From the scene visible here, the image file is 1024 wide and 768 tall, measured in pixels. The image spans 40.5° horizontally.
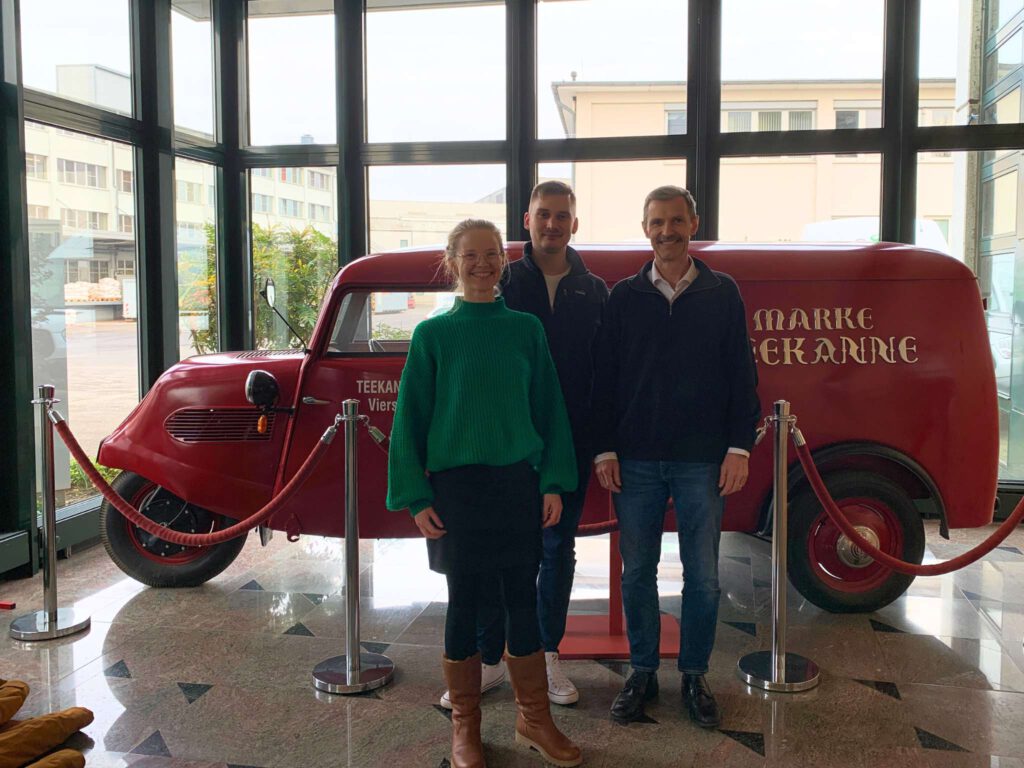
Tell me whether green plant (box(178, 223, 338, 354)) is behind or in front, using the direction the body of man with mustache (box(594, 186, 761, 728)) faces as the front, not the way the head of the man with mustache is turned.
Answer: behind

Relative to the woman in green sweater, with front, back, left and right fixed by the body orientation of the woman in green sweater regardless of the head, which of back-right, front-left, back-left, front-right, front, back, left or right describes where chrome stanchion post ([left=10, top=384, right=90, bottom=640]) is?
back-right

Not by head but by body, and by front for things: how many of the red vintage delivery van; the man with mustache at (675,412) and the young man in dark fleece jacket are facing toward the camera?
2

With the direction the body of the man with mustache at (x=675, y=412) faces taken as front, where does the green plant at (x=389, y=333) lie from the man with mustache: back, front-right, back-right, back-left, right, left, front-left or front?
back-right

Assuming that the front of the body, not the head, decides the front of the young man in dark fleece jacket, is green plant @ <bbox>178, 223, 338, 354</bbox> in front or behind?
behind

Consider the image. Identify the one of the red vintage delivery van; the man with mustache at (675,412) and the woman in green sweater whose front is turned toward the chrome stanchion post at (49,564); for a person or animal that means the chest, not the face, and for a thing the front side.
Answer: the red vintage delivery van

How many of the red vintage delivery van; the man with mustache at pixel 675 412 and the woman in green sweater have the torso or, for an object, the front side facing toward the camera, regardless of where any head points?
2
